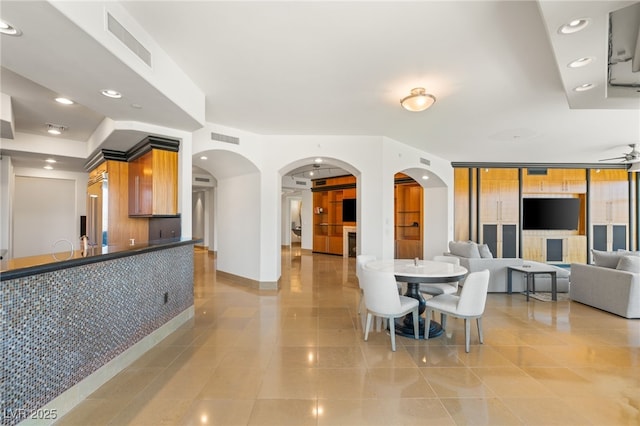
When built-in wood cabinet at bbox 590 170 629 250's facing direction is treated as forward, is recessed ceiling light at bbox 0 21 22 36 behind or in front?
in front

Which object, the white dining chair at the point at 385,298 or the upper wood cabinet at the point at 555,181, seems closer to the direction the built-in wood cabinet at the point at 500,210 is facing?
the white dining chair

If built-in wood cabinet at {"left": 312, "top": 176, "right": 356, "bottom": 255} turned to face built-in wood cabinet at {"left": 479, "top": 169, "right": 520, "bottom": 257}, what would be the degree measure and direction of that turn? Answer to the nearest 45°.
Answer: approximately 90° to its left

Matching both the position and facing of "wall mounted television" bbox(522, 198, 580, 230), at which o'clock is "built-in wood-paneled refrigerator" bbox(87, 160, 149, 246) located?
The built-in wood-paneled refrigerator is roughly at 1 o'clock from the wall mounted television.

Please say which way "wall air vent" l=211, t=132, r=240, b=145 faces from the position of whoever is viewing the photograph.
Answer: facing the viewer and to the right of the viewer

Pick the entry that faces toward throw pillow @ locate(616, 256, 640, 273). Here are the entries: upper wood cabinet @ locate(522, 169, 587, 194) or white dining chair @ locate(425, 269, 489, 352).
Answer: the upper wood cabinet

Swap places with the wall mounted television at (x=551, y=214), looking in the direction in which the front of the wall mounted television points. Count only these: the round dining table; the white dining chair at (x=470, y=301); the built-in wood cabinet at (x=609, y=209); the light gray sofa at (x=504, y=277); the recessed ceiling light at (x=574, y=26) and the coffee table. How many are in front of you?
5

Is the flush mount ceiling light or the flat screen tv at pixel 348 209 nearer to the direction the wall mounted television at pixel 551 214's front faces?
the flush mount ceiling light

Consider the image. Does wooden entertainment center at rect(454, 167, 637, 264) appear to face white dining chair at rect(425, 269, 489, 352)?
yes

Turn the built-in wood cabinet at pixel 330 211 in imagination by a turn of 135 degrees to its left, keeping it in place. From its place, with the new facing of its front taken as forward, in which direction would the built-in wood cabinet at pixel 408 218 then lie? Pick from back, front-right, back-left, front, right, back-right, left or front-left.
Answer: front-right

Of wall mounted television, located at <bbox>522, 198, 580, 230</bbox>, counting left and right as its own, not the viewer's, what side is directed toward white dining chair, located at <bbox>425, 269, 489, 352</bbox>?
front
